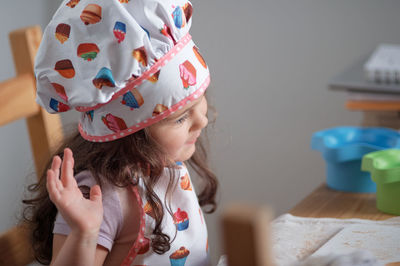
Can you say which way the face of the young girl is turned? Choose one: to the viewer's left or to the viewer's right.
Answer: to the viewer's right

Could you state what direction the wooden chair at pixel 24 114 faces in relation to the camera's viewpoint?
facing the viewer and to the right of the viewer
